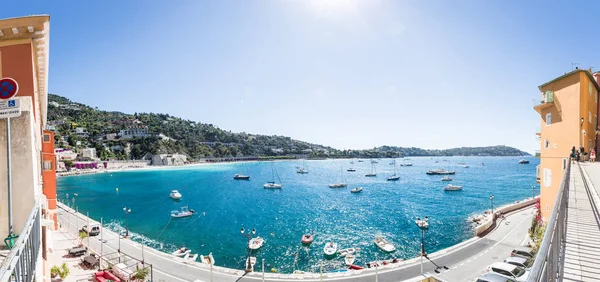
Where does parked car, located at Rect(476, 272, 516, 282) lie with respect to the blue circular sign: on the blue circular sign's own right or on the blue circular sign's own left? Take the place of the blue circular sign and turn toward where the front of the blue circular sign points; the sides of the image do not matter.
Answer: on the blue circular sign's own left

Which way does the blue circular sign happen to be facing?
toward the camera

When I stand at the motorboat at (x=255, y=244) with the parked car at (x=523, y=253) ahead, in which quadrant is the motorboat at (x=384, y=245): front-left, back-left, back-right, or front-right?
front-left
